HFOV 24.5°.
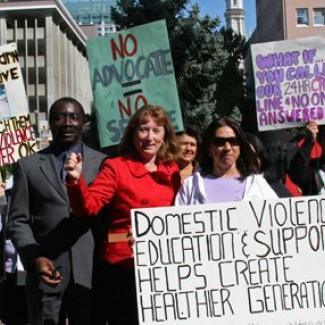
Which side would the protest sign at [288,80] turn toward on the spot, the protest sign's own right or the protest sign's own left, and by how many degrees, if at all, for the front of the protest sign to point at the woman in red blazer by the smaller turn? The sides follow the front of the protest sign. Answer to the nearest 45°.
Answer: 0° — it already faces them

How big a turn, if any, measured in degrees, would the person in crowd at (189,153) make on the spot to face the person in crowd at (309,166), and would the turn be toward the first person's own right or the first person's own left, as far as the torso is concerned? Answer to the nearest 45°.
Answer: approximately 135° to the first person's own left

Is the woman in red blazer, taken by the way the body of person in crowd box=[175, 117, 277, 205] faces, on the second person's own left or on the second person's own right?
on the second person's own right

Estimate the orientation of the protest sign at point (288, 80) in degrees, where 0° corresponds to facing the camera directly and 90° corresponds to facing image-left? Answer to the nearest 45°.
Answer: approximately 0°
